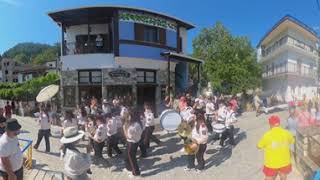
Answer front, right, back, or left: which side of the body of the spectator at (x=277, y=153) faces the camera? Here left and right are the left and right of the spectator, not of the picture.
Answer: back

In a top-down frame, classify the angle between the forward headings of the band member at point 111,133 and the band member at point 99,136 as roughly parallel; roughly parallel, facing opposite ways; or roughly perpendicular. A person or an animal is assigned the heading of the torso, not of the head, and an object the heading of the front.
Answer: roughly parallel

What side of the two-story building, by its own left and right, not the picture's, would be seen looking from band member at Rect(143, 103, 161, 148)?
front

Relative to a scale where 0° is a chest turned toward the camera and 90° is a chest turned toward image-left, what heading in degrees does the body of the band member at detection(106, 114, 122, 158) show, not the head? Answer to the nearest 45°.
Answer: approximately 90°

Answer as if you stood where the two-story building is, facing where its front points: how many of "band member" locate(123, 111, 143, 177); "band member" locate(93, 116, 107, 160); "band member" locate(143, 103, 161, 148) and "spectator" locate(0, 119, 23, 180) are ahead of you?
4

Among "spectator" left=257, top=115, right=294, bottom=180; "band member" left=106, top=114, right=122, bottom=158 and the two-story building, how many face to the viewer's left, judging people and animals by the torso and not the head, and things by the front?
1

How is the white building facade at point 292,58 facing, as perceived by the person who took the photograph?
facing the viewer and to the left of the viewer

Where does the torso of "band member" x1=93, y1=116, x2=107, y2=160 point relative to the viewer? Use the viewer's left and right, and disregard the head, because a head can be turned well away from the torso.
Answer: facing to the left of the viewer

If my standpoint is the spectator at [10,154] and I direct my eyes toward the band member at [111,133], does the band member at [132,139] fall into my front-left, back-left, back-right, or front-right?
front-right

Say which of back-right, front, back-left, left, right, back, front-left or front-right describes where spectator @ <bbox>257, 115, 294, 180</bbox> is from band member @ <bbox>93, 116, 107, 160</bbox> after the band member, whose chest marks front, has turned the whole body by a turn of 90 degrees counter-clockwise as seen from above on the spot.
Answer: front-left

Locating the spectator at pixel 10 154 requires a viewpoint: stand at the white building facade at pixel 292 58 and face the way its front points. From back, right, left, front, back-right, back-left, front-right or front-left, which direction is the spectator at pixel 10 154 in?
front-left

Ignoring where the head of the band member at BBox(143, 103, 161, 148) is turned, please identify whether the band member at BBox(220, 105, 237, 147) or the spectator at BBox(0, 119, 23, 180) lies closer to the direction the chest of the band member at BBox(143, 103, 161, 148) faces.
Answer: the spectator

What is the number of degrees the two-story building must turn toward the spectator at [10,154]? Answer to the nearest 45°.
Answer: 0° — it already faces them

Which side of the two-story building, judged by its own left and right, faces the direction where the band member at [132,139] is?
front

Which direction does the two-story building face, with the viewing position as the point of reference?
facing the viewer
